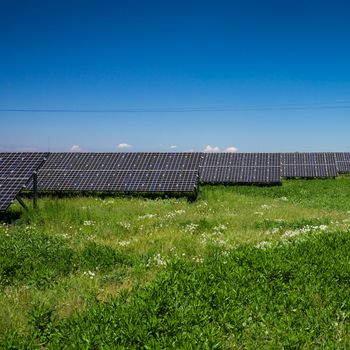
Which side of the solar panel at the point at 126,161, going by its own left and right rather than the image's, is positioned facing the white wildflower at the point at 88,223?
front

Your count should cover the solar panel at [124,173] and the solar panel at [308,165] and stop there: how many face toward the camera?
2

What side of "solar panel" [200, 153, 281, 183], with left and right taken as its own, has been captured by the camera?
front

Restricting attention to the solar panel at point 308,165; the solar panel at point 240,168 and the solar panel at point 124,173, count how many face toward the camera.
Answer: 3

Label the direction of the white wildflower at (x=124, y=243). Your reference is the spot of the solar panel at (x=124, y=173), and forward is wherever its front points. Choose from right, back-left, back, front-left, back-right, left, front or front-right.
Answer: front

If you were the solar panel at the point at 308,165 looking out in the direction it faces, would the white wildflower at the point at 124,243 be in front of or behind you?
in front

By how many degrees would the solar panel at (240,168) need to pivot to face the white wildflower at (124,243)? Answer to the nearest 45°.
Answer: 0° — it already faces it

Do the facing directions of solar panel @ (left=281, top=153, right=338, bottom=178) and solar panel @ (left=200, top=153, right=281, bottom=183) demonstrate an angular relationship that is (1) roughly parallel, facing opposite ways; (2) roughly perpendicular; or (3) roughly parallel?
roughly parallel

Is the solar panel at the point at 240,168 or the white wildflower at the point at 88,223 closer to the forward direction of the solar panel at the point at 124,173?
the white wildflower

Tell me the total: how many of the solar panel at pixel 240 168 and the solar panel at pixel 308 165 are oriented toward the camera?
2

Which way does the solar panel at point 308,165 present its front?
toward the camera

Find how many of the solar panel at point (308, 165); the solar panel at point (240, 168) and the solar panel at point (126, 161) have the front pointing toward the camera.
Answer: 3

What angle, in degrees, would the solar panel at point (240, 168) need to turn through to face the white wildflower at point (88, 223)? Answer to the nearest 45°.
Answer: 0° — it already faces it
